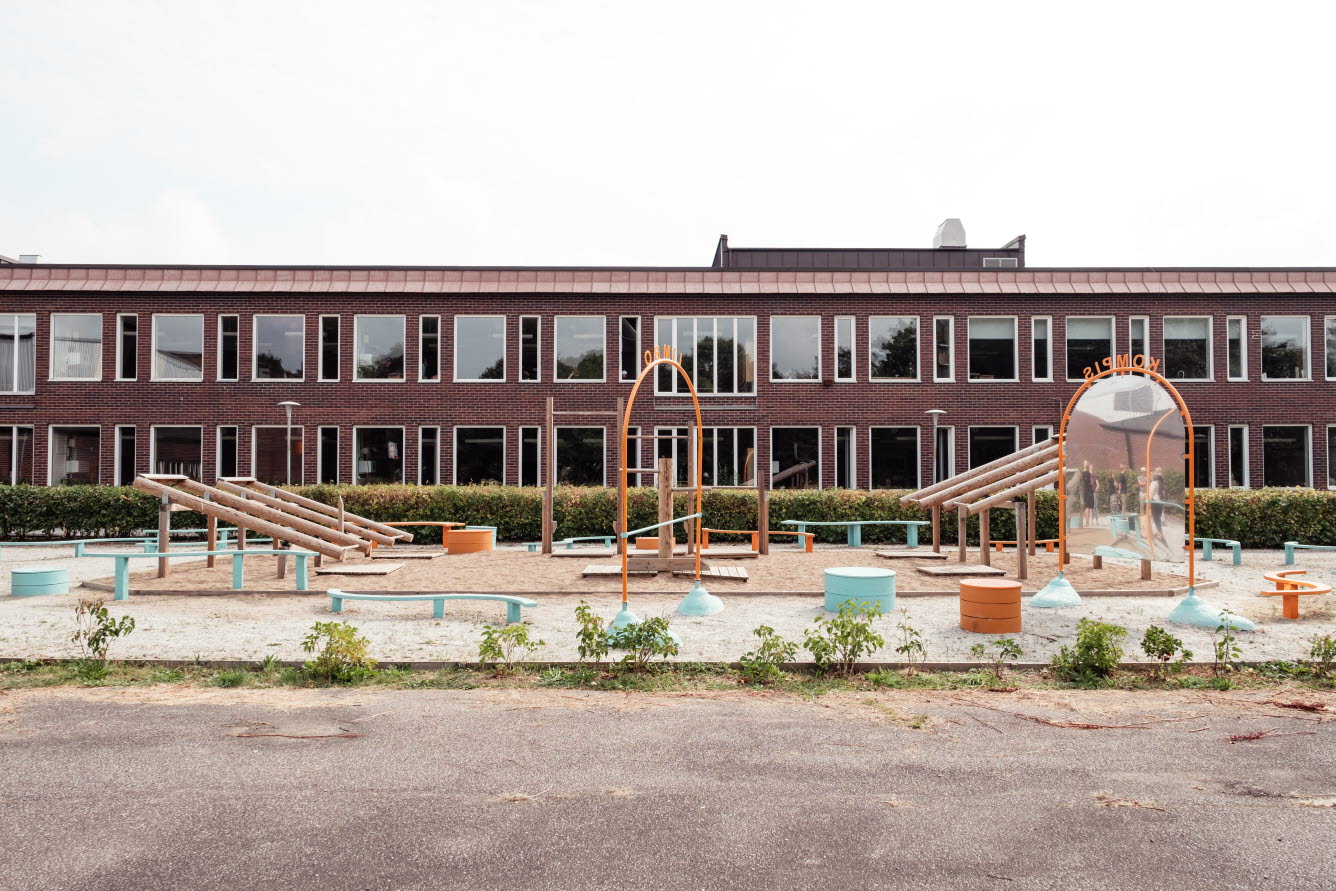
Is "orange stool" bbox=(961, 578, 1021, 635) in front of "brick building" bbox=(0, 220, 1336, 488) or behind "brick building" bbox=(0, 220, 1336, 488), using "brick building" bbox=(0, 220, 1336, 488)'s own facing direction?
in front

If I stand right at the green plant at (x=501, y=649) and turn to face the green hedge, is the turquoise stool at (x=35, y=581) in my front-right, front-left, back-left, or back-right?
front-left

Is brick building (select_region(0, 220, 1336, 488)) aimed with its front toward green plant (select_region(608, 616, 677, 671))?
yes

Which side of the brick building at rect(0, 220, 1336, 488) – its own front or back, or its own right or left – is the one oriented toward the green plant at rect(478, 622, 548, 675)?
front

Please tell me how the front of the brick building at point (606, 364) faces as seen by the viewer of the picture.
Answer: facing the viewer

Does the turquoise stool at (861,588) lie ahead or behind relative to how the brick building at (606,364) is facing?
ahead

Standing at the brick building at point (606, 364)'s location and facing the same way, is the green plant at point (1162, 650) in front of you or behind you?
in front

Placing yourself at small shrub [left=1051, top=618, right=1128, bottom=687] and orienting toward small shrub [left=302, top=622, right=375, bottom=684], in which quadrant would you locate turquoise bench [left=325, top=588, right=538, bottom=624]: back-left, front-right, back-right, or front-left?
front-right

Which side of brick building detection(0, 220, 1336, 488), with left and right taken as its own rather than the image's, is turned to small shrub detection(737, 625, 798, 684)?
front
